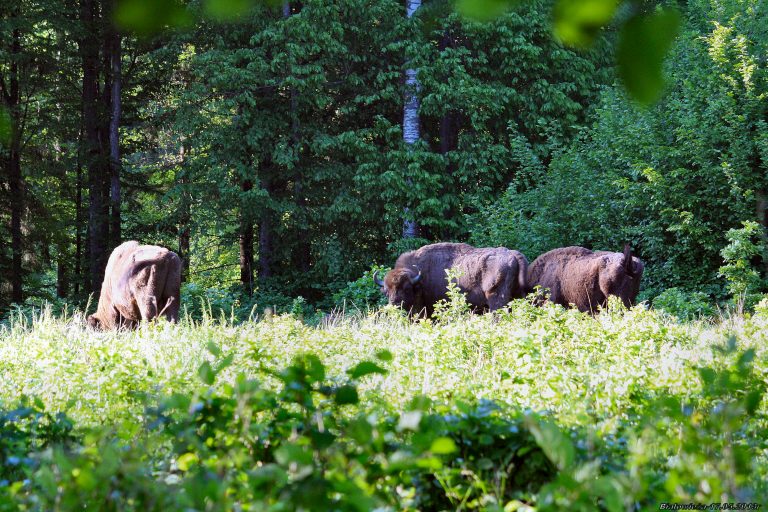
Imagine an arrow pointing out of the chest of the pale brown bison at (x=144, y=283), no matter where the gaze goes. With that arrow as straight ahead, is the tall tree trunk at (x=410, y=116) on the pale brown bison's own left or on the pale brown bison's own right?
on the pale brown bison's own right

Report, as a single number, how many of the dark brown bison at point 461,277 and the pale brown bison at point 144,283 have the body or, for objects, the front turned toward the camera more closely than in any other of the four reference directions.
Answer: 0

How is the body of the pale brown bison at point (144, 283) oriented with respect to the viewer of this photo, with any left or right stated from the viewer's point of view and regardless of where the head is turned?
facing away from the viewer and to the left of the viewer

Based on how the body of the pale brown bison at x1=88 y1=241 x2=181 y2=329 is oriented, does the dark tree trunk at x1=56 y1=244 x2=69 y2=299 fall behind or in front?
in front

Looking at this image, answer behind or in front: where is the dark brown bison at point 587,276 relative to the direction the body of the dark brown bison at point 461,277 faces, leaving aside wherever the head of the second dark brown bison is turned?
behind

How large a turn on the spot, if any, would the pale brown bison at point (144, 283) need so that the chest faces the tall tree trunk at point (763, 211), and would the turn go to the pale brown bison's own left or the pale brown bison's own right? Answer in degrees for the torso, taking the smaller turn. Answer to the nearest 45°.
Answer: approximately 135° to the pale brown bison's own right

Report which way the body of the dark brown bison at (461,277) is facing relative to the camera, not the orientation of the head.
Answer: to the viewer's left

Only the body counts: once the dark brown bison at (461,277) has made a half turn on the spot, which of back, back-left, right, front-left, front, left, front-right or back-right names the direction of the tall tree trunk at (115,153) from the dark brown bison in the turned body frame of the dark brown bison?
back-left

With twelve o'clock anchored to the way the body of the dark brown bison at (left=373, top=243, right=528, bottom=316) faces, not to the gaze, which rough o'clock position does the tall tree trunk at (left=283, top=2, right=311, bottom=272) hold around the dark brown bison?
The tall tree trunk is roughly at 2 o'clock from the dark brown bison.
